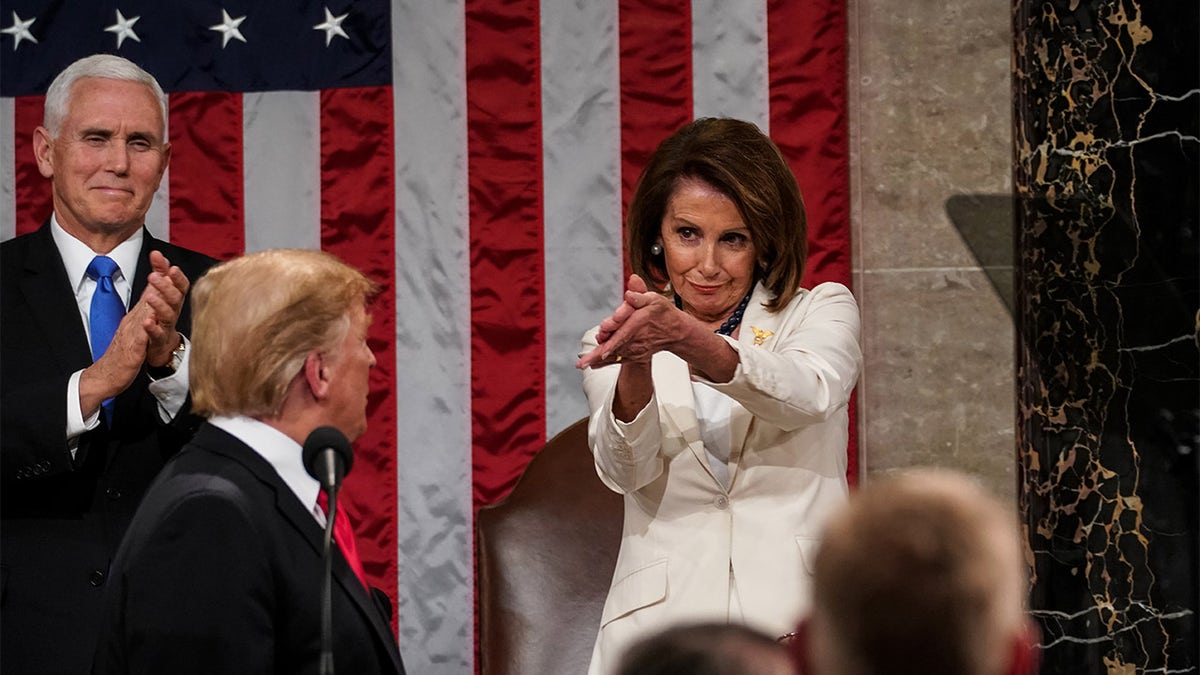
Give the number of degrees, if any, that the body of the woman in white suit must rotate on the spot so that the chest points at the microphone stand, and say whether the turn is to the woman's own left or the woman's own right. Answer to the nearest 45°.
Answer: approximately 45° to the woman's own right

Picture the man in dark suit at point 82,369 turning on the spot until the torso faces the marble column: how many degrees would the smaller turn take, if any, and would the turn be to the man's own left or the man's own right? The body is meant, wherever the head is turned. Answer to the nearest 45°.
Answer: approximately 45° to the man's own left

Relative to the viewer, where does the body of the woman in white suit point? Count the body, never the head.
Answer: toward the camera

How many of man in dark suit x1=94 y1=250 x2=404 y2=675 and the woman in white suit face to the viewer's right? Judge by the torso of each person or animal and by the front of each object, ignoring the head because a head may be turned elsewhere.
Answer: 1

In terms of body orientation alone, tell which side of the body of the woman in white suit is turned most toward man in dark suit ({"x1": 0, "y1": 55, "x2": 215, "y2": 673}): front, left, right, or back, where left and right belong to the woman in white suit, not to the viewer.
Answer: right

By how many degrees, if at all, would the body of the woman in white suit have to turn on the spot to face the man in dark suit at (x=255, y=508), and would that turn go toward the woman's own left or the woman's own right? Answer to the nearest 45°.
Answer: approximately 45° to the woman's own right

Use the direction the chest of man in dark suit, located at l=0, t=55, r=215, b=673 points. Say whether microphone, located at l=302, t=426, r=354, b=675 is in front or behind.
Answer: in front

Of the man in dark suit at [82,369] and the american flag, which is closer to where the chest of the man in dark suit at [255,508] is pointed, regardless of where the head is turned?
the american flag

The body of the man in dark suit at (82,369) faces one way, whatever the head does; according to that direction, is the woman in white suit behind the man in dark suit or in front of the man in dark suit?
in front
